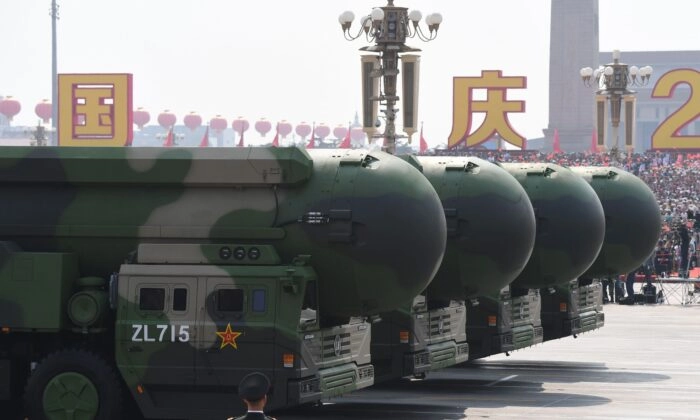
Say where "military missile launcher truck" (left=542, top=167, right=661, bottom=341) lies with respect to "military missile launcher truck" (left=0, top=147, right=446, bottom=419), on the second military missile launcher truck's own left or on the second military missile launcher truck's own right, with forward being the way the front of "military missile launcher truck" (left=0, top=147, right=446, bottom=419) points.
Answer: on the second military missile launcher truck's own left

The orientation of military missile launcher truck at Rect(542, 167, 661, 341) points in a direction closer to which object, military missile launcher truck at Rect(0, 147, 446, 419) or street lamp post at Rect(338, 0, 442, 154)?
the military missile launcher truck

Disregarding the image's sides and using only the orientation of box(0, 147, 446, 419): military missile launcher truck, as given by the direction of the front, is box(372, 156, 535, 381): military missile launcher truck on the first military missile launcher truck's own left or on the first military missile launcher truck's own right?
on the first military missile launcher truck's own left

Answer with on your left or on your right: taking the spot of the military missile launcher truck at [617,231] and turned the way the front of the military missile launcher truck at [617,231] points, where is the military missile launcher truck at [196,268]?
on your right

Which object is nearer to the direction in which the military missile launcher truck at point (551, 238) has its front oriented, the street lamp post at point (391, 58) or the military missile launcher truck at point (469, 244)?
the military missile launcher truck
